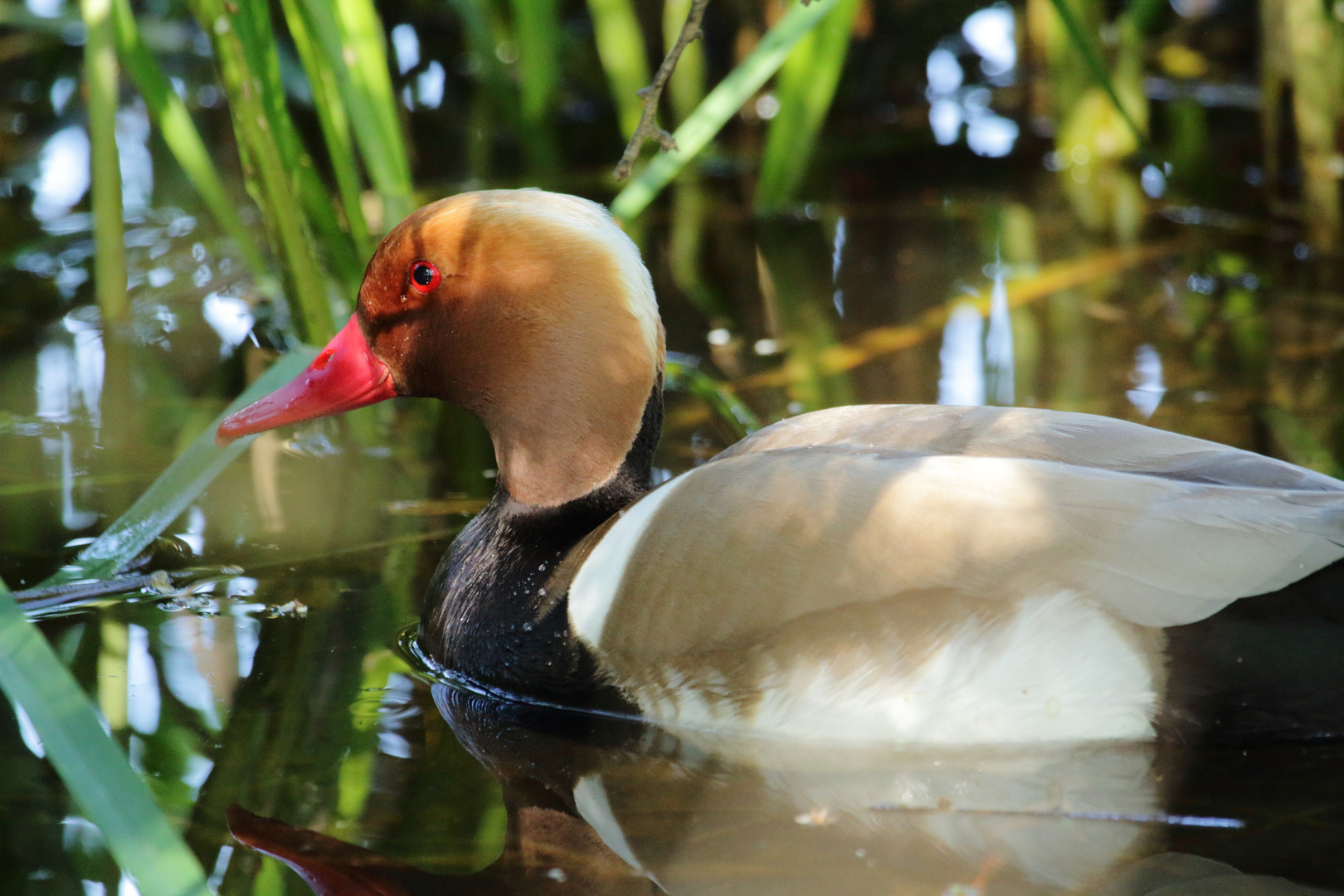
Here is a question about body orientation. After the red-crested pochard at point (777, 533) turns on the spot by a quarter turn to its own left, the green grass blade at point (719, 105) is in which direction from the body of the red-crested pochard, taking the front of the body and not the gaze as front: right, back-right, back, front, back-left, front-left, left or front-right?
back

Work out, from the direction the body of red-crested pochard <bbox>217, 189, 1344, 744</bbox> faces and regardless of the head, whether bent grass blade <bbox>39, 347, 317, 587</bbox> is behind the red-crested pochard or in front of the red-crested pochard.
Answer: in front

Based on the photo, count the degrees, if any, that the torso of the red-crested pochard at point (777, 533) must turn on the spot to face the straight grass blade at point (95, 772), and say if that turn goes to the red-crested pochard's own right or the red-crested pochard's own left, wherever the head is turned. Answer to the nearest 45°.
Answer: approximately 45° to the red-crested pochard's own left

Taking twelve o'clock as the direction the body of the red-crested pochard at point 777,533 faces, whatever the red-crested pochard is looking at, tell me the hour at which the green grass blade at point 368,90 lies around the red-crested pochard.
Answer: The green grass blade is roughly at 2 o'clock from the red-crested pochard.

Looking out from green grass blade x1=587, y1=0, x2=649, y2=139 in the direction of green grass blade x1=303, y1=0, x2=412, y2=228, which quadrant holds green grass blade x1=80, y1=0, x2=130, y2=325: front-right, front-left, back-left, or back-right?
front-right

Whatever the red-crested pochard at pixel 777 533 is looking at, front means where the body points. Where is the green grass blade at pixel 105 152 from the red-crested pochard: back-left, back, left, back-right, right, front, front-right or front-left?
front-right

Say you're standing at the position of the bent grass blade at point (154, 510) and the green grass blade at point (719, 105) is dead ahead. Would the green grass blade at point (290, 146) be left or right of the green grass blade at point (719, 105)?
left

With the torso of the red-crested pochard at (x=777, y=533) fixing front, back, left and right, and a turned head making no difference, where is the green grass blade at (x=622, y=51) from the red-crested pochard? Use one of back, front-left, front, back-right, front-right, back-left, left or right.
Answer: right

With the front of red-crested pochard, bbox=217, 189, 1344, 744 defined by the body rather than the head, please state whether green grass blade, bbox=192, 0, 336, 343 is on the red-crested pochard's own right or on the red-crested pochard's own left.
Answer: on the red-crested pochard's own right

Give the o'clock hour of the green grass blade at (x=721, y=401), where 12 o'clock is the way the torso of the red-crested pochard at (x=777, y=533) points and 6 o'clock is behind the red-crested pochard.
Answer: The green grass blade is roughly at 3 o'clock from the red-crested pochard.

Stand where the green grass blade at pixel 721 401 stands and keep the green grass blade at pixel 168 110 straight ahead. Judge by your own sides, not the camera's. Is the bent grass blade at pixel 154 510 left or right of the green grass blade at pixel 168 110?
left

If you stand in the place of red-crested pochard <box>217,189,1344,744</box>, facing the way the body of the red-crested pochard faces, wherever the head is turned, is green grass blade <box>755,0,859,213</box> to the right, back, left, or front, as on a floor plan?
right

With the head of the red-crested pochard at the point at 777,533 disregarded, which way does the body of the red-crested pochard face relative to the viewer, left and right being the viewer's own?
facing to the left of the viewer

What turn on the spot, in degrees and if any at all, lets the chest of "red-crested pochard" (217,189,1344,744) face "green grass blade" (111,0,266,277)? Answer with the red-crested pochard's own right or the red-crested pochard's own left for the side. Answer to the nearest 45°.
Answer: approximately 45° to the red-crested pochard's own right
